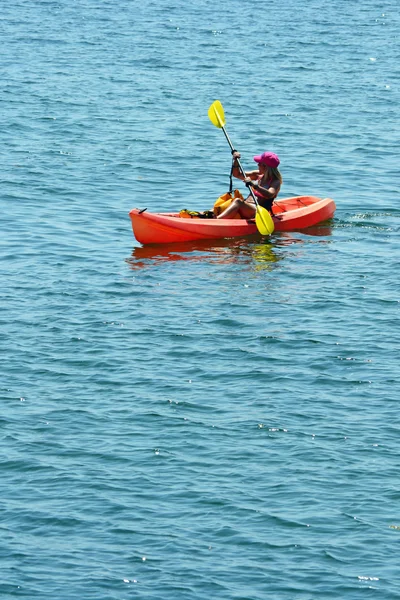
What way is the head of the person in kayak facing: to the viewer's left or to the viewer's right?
to the viewer's left

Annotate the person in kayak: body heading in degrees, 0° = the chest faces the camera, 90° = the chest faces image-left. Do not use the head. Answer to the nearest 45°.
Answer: approximately 45°
